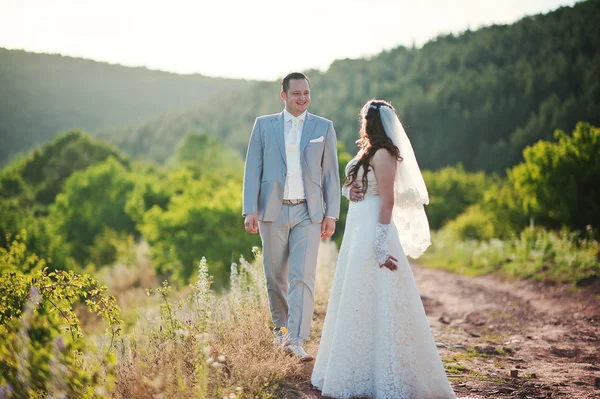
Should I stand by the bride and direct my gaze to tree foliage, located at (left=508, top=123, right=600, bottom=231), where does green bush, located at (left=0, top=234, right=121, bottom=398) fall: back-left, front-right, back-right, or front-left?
back-left

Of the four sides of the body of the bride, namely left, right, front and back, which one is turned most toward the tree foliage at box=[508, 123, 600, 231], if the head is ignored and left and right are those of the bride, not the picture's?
right

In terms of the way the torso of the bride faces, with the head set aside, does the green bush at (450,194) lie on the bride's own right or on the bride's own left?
on the bride's own right

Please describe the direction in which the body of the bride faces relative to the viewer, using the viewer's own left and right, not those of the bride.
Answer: facing to the left of the viewer

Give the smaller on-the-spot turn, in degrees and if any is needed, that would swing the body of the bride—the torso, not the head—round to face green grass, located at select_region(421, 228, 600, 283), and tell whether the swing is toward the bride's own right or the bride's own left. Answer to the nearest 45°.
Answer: approximately 90° to the bride's own right

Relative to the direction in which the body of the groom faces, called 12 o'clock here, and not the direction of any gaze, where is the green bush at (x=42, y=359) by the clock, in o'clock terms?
The green bush is roughly at 1 o'clock from the groom.

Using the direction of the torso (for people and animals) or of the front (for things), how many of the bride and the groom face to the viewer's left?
1

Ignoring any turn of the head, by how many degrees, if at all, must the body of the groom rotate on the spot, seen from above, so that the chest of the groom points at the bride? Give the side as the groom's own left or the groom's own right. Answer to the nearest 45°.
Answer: approximately 45° to the groom's own left

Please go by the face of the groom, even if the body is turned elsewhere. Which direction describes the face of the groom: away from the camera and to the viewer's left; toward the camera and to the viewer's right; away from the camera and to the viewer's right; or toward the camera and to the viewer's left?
toward the camera and to the viewer's right

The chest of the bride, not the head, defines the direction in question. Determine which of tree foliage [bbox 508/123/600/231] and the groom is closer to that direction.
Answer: the groom

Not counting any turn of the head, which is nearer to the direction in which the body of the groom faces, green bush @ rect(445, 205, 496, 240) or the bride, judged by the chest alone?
the bride

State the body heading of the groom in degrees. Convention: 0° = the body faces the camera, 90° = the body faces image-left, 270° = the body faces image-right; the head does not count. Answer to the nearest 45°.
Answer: approximately 0°
